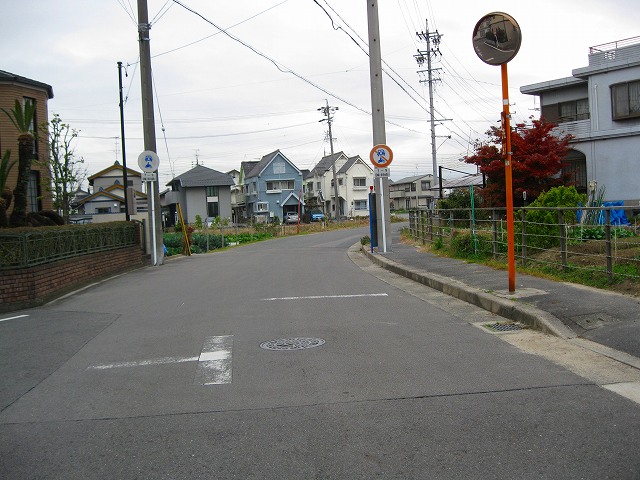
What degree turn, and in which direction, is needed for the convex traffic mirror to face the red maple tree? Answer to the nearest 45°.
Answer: approximately 180°

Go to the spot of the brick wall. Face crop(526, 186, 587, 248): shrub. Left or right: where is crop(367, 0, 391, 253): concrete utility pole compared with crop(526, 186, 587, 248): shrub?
left

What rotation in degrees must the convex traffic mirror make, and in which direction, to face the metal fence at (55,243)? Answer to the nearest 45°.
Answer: approximately 90° to its right

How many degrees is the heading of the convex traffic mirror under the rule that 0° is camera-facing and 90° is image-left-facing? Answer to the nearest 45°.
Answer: approximately 0°

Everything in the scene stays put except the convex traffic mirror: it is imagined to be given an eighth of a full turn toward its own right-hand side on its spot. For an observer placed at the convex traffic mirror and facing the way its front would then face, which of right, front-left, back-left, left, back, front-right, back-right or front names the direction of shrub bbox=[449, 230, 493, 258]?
back-right

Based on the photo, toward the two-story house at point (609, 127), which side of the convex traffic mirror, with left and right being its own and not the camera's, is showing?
back

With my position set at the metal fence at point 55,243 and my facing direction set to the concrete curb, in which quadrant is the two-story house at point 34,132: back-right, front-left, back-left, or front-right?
back-left

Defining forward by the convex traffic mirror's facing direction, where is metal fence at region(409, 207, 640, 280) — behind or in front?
behind
